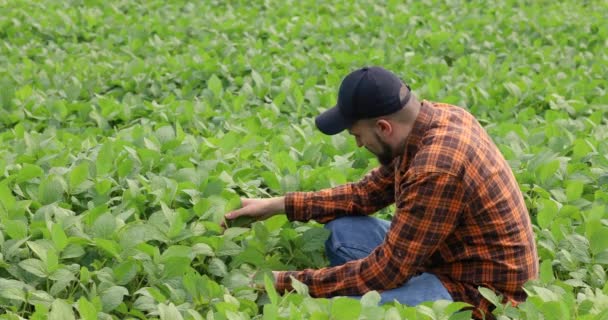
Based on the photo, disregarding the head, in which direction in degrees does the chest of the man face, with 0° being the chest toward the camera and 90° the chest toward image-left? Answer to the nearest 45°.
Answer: approximately 90°

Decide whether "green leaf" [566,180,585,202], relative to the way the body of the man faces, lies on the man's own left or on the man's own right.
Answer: on the man's own right

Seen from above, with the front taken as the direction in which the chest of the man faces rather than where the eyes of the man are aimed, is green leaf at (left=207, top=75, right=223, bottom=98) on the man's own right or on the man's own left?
on the man's own right

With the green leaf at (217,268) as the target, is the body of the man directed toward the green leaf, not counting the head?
yes

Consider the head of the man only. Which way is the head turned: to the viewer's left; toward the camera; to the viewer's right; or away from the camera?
to the viewer's left
